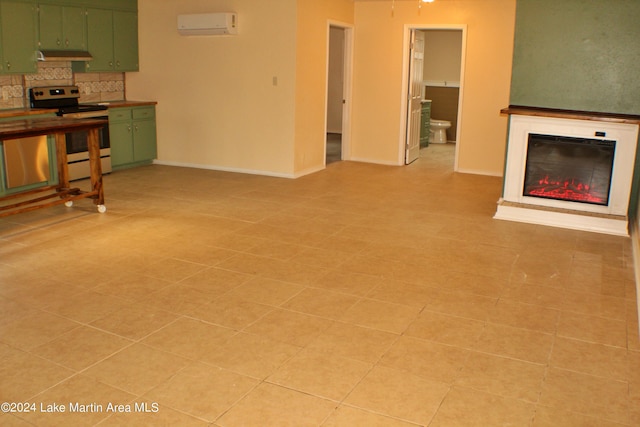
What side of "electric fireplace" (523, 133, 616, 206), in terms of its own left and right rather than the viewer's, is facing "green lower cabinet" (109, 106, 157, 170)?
right

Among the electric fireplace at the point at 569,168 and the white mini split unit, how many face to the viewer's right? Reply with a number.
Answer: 0

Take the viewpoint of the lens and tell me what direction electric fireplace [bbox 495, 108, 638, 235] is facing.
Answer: facing the viewer

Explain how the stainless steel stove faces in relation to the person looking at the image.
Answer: facing the viewer and to the right of the viewer

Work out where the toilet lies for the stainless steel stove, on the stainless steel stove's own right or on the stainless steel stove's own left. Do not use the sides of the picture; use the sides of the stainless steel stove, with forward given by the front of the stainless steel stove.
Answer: on the stainless steel stove's own left

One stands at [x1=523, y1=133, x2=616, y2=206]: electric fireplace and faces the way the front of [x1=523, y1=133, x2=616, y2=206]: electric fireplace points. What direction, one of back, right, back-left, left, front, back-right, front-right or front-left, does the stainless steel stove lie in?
right

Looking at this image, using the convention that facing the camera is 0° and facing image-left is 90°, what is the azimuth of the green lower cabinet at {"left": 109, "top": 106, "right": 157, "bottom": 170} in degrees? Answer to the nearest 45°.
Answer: approximately 315°

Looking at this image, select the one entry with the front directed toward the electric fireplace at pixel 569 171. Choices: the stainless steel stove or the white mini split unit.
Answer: the stainless steel stove

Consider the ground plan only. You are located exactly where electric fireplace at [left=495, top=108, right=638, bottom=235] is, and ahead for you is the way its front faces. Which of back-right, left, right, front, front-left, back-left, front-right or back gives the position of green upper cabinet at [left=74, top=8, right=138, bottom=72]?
right
